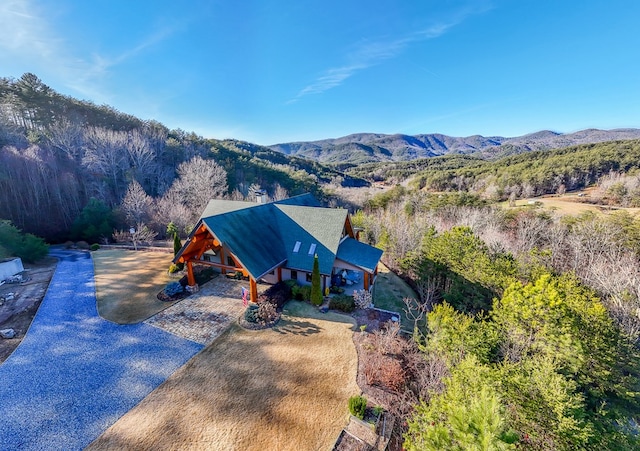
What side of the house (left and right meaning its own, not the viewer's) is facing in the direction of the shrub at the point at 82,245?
right

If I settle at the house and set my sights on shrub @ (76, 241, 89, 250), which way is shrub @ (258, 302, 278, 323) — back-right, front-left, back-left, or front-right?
back-left

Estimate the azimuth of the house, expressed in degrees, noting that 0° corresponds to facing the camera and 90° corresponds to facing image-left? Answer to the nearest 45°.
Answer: approximately 45°

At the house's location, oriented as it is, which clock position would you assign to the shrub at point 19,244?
The shrub is roughly at 2 o'clock from the house.

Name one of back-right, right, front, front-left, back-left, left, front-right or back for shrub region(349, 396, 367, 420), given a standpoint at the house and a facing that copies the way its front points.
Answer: front-left

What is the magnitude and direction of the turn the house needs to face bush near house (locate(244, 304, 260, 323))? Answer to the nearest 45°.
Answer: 0° — it already faces it

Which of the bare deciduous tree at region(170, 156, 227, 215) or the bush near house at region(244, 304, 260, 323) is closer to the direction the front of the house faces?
the bush near house

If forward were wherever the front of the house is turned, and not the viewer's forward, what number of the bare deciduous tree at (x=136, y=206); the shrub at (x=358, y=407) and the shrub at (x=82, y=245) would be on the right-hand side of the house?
2

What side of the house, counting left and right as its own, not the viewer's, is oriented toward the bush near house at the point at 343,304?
left

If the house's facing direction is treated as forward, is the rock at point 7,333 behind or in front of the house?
in front
